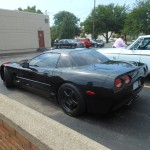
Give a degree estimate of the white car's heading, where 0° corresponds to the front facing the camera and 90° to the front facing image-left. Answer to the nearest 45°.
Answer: approximately 90°

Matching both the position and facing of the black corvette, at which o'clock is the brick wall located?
The brick wall is roughly at 8 o'clock from the black corvette.

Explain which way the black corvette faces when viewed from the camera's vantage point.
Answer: facing away from the viewer and to the left of the viewer

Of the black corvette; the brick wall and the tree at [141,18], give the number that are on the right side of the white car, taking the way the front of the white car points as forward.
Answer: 1

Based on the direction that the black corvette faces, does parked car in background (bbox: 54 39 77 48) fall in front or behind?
in front

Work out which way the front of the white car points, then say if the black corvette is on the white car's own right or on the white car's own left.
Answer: on the white car's own left
